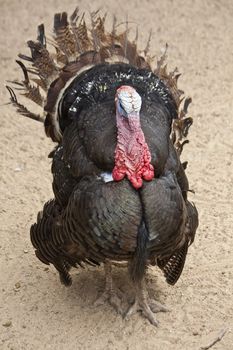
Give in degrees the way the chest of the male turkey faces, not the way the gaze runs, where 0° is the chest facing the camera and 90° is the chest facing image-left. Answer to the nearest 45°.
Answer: approximately 0°
